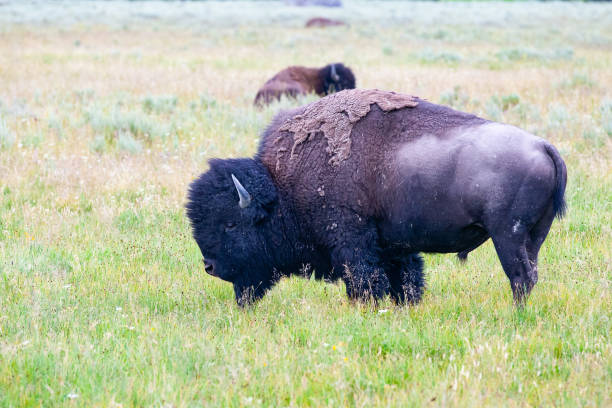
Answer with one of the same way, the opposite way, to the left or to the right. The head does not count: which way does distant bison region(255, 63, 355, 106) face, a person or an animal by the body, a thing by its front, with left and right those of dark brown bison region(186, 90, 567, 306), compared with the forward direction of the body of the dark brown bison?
the opposite way

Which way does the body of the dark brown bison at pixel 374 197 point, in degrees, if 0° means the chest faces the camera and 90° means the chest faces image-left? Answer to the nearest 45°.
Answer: approximately 90°

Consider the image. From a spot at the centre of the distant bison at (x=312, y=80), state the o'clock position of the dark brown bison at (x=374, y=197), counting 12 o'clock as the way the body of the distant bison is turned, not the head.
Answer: The dark brown bison is roughly at 3 o'clock from the distant bison.

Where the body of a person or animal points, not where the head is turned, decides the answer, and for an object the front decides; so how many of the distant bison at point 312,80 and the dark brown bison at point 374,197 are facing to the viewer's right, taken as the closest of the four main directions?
1

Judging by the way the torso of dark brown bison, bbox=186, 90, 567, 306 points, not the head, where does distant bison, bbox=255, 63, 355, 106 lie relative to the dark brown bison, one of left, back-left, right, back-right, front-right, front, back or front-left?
right

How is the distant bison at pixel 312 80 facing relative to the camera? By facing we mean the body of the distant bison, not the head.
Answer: to the viewer's right

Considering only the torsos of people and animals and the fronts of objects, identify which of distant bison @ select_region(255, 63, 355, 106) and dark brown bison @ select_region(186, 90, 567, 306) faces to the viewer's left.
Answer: the dark brown bison
